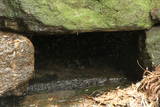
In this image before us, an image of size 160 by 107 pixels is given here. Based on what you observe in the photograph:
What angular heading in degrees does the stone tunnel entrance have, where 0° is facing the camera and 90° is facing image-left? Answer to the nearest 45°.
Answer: approximately 0°
